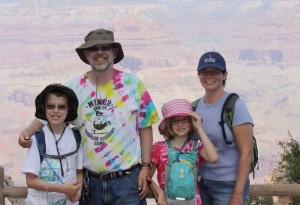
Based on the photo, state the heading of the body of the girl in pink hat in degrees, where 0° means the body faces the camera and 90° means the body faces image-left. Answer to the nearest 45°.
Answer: approximately 0°

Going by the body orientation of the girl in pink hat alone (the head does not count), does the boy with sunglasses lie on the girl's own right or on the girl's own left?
on the girl's own right
